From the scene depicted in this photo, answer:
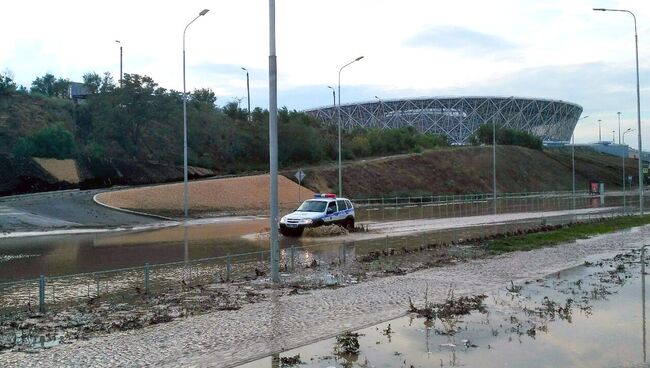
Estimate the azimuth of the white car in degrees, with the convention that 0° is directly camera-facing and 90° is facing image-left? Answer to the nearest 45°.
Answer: approximately 45°

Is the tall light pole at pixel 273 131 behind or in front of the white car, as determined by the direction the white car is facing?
in front

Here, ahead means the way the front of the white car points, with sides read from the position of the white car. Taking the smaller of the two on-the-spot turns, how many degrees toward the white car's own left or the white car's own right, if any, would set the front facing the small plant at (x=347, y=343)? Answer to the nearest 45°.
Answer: approximately 45° to the white car's own left

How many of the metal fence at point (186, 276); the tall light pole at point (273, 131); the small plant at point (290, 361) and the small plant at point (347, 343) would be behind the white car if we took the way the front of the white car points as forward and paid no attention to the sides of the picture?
0

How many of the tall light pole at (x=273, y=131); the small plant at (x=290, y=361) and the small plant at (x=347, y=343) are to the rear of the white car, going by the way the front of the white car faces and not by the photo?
0

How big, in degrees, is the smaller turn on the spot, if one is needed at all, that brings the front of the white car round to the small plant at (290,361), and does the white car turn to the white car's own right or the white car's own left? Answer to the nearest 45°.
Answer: approximately 45° to the white car's own left

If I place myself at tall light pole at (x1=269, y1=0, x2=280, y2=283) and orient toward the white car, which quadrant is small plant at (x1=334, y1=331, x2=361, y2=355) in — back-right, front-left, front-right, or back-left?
back-right

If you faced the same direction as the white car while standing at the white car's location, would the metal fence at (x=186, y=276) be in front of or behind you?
in front

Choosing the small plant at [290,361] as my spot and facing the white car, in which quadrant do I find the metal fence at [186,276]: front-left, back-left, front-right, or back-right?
front-left
